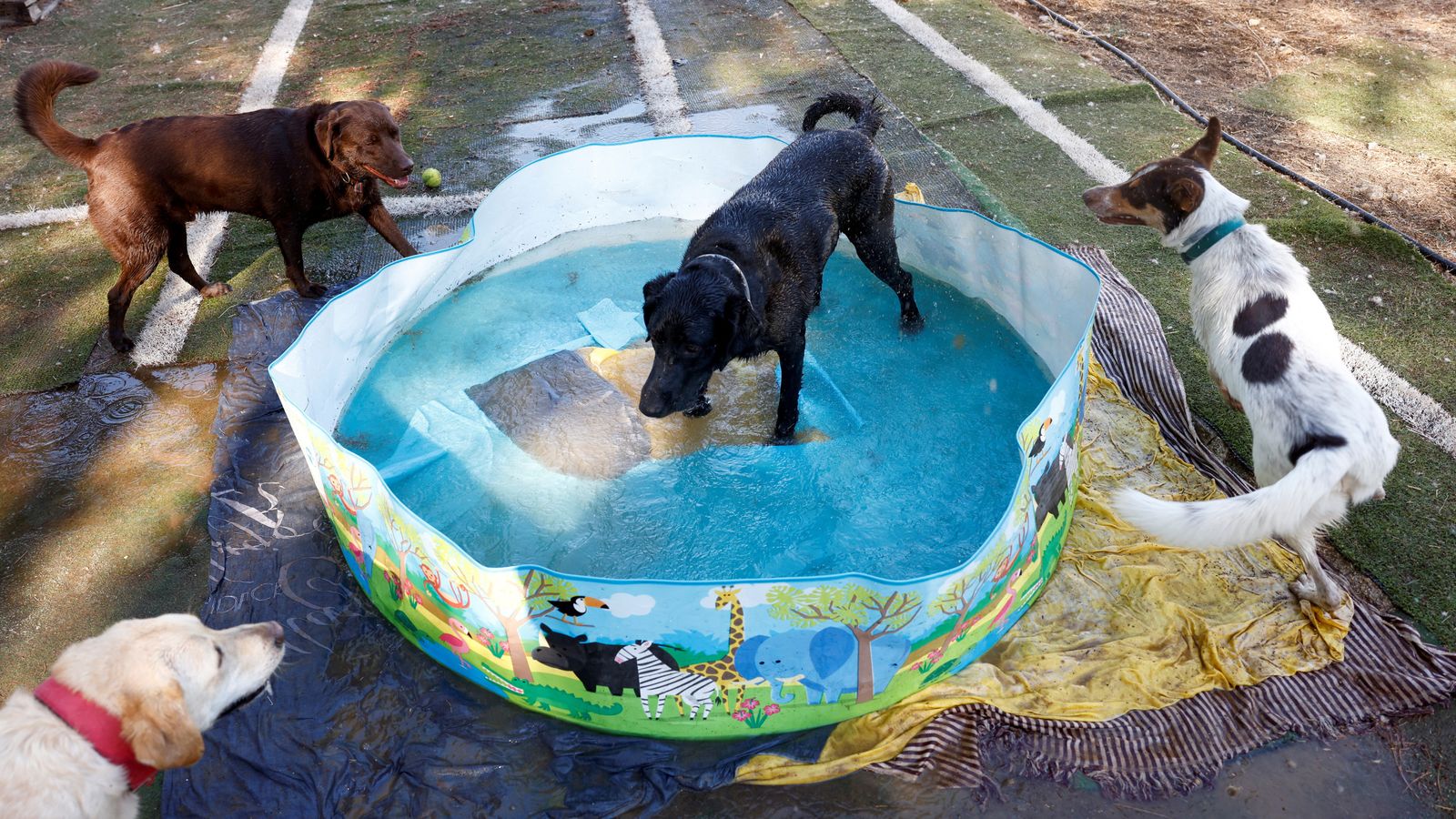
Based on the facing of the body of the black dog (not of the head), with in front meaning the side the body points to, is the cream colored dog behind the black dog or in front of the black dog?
in front

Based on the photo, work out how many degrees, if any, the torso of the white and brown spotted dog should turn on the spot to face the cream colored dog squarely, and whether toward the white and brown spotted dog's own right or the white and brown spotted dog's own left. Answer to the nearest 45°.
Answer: approximately 90° to the white and brown spotted dog's own left

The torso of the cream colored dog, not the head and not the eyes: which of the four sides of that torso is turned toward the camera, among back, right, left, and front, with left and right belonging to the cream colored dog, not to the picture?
right

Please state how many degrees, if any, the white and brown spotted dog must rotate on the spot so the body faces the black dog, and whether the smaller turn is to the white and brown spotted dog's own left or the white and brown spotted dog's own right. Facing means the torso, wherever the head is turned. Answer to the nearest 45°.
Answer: approximately 45° to the white and brown spotted dog's own left

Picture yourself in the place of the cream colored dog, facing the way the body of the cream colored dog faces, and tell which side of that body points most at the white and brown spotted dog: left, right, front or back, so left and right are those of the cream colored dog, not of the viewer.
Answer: front

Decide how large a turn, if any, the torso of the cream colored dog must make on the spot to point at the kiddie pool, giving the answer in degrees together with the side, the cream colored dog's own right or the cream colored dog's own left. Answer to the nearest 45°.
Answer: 0° — it already faces it

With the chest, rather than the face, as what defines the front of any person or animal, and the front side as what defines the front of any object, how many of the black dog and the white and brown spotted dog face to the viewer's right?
0

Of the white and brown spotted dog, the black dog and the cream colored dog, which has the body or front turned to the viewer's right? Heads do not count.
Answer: the cream colored dog

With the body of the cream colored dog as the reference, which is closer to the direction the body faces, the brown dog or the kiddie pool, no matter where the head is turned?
the kiddie pool

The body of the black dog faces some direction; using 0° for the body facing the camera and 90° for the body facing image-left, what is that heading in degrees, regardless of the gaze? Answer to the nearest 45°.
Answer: approximately 45°

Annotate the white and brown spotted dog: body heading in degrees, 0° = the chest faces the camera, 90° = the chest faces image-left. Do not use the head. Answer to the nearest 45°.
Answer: approximately 135°

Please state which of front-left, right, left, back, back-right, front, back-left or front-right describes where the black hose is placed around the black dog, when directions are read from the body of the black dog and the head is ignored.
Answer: back

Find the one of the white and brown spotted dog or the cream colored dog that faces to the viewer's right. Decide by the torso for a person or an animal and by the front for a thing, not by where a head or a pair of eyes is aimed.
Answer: the cream colored dog
